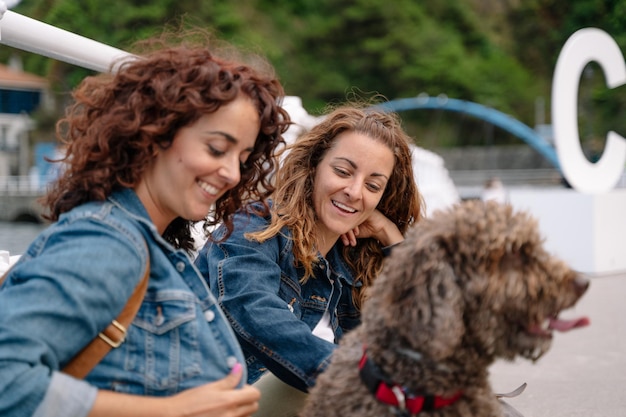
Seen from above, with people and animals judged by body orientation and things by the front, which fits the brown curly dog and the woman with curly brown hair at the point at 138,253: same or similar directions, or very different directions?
same or similar directions

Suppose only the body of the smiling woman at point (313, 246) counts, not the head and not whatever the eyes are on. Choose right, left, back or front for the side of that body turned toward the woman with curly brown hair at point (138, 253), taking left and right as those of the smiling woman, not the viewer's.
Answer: right

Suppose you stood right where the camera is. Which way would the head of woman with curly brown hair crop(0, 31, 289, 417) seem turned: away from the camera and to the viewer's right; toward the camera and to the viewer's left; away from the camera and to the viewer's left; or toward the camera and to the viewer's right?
toward the camera and to the viewer's right

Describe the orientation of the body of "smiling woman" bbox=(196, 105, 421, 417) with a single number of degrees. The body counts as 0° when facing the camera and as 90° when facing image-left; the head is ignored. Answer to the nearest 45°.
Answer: approximately 315°

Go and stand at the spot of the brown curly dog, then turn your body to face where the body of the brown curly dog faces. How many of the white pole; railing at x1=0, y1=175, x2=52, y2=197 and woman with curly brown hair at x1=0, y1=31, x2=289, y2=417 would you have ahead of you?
0

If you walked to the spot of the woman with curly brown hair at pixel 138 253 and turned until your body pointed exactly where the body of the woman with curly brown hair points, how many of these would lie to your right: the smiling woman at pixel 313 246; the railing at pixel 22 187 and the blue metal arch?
0

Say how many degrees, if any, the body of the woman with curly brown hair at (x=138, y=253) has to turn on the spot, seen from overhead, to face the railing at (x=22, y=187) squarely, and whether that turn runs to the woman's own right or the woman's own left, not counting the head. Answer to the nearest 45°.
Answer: approximately 135° to the woman's own left

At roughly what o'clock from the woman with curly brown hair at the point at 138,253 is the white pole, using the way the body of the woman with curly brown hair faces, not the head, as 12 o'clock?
The white pole is roughly at 7 o'clock from the woman with curly brown hair.

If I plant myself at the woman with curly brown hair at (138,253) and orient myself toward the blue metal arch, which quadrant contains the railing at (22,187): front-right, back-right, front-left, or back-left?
front-left

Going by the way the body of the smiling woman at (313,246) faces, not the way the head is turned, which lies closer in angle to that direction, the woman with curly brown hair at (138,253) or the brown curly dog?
the brown curly dog

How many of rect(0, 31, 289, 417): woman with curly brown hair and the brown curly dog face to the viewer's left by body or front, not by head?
0

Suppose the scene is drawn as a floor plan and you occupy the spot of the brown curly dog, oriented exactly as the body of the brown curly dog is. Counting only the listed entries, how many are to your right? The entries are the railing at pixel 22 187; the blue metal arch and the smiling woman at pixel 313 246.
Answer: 0

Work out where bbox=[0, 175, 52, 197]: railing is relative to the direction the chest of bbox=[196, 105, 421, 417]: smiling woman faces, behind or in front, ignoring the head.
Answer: behind

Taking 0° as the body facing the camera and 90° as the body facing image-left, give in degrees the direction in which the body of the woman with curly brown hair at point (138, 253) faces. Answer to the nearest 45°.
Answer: approximately 315°

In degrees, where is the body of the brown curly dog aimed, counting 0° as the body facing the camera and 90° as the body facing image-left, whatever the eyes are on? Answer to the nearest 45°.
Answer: approximately 270°
